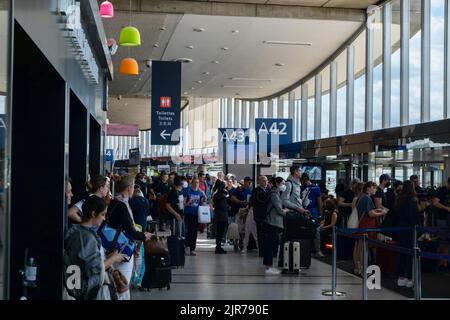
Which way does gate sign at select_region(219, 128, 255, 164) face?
toward the camera

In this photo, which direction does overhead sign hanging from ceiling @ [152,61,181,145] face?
toward the camera

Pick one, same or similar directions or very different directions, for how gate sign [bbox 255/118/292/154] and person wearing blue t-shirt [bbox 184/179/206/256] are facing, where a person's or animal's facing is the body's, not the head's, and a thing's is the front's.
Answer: same or similar directions

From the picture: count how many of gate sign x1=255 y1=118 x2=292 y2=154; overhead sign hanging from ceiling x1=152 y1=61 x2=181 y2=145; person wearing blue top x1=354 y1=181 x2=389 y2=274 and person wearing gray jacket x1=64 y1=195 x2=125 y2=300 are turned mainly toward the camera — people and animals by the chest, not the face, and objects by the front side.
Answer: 2

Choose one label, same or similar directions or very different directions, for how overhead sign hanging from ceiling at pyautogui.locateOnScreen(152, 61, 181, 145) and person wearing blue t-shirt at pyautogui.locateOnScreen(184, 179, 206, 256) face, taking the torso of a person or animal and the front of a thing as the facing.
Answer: same or similar directions

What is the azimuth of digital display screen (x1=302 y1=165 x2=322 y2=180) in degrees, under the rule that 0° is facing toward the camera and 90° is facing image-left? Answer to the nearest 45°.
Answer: approximately 0°

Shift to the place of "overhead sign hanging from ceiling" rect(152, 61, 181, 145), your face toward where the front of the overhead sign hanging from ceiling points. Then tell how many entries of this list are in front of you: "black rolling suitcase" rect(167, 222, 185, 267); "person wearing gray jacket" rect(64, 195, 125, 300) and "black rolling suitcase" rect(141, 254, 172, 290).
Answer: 3

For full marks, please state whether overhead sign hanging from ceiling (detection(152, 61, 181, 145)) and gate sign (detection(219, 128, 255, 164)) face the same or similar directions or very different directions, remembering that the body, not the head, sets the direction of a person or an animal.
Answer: same or similar directions

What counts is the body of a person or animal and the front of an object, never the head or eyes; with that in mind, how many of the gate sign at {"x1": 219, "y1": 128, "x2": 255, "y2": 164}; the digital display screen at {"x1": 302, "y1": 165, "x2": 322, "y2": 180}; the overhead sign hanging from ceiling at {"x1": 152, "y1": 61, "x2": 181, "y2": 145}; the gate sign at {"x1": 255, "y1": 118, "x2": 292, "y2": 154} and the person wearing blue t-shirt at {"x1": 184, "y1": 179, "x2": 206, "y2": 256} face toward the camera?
5

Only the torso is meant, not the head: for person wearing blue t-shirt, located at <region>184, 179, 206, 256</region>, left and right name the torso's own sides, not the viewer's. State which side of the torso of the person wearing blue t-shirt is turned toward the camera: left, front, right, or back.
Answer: front

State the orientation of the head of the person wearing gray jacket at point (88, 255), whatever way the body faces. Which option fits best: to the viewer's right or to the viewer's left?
to the viewer's right

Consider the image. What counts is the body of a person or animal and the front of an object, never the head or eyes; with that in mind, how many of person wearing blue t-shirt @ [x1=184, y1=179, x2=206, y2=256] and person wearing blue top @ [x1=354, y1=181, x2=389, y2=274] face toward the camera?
1

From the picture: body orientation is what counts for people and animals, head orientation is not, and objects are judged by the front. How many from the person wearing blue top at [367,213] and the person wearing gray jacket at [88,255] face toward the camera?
0

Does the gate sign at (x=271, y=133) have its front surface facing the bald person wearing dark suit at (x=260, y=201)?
yes

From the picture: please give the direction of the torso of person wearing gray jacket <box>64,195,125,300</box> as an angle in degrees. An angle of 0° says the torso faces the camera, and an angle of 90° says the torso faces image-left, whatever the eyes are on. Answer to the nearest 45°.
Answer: approximately 270°

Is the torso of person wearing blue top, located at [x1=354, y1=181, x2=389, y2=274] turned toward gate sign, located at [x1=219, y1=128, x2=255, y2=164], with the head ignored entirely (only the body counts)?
no
